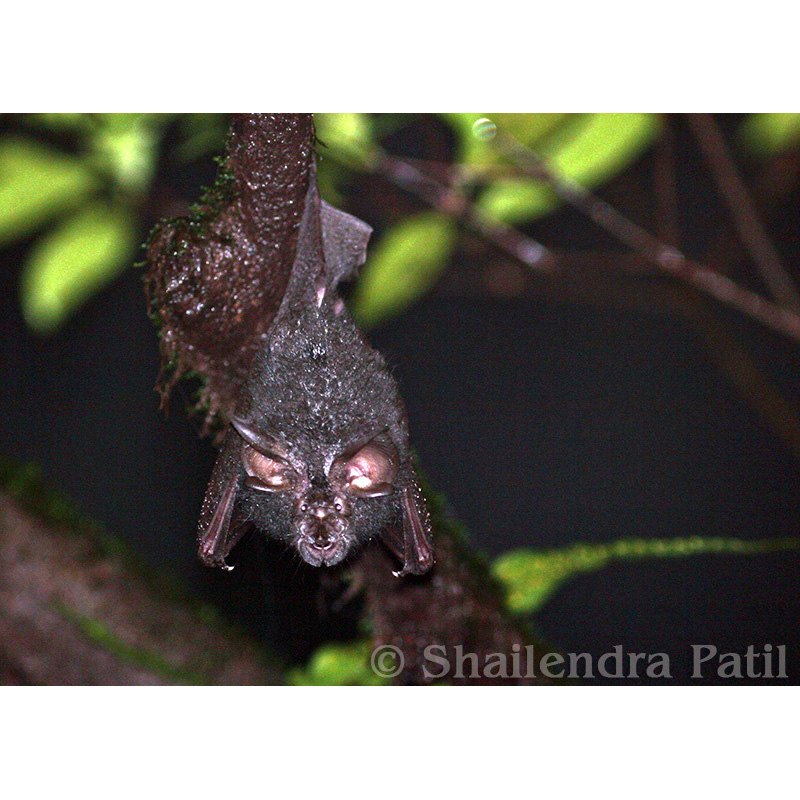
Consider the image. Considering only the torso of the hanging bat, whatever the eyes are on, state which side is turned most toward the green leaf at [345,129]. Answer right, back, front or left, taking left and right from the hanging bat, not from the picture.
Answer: back

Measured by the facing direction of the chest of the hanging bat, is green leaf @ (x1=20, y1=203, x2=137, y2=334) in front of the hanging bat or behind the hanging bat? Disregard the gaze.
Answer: behind

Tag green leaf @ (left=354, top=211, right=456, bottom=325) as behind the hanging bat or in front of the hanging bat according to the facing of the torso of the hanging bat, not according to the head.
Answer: behind

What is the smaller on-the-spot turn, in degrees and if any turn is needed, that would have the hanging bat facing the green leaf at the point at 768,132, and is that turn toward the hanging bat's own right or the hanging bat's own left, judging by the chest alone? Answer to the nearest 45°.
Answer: approximately 135° to the hanging bat's own left

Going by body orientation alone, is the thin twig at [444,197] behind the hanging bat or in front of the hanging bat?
behind
